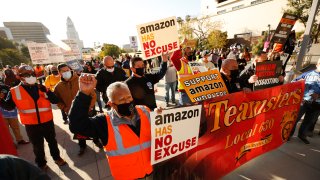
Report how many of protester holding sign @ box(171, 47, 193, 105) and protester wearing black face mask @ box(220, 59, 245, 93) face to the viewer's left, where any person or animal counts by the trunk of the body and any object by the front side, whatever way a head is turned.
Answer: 0

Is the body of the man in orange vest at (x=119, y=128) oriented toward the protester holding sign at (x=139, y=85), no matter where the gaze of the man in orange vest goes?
no

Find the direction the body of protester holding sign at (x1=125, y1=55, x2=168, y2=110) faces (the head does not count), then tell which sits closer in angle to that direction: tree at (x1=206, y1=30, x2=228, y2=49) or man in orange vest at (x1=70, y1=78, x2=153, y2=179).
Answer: the man in orange vest

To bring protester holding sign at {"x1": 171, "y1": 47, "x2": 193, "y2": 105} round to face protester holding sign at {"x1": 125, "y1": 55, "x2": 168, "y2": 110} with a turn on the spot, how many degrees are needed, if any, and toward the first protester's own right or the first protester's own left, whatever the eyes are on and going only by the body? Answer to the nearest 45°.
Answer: approximately 90° to the first protester's own right

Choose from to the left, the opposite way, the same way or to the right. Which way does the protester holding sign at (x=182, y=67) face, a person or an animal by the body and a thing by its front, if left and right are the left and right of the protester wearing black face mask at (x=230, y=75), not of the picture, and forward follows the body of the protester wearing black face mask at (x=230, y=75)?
the same way

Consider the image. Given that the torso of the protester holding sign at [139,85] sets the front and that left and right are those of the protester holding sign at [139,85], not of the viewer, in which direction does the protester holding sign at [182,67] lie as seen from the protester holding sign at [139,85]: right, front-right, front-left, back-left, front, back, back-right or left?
left

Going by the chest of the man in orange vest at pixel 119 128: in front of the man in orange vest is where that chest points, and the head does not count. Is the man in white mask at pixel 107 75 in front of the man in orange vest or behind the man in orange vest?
behind

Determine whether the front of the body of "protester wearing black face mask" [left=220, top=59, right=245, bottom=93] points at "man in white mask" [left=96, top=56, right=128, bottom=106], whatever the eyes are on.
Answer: no

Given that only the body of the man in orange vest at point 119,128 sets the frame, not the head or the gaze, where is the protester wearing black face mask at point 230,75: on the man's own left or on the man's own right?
on the man's own left

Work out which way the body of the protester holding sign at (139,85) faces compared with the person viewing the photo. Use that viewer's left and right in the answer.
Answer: facing the viewer and to the right of the viewer

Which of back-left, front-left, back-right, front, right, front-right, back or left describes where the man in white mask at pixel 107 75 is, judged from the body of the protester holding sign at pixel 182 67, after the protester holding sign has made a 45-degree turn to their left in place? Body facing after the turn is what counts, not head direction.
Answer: back

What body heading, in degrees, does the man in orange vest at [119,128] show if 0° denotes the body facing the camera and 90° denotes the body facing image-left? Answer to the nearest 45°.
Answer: approximately 315°

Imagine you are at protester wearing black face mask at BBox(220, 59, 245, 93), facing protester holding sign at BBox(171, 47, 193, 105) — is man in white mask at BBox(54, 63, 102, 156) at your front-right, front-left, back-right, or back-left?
front-left

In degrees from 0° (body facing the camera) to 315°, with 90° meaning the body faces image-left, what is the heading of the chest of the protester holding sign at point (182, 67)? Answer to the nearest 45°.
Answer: approximately 315°

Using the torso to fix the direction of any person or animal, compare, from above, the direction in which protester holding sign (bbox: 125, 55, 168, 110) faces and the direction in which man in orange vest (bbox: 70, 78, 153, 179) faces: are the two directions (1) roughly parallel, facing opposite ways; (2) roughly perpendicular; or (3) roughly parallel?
roughly parallel
